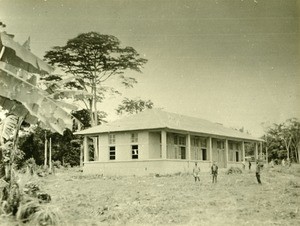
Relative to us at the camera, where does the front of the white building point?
facing the viewer and to the right of the viewer

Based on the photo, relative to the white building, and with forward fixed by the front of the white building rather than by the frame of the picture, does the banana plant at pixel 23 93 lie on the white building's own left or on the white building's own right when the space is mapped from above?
on the white building's own right

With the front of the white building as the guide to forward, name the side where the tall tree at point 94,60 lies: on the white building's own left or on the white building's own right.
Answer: on the white building's own right
